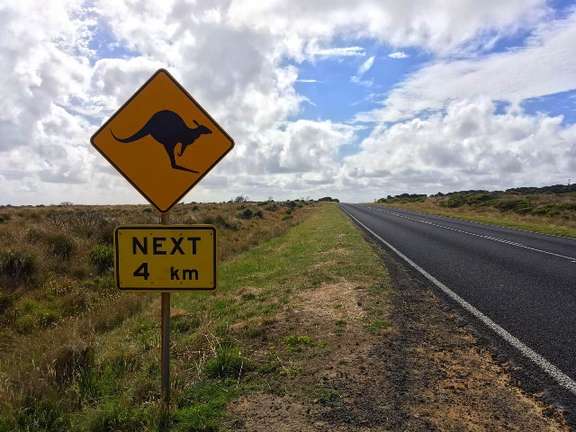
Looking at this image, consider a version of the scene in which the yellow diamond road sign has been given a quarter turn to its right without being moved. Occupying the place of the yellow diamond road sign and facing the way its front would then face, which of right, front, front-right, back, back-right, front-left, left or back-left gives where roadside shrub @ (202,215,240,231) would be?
right

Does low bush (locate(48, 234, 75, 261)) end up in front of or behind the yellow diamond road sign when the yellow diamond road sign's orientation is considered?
behind

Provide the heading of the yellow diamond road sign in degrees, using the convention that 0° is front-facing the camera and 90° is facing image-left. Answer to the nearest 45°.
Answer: approximately 0°

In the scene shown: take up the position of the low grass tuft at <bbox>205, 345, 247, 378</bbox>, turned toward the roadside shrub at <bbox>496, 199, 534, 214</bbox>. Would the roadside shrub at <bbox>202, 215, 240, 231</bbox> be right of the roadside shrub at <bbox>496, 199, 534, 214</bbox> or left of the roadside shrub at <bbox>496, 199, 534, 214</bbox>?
left

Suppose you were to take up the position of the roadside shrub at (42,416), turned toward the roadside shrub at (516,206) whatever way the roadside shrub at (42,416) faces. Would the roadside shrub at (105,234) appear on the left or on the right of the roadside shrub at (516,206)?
left

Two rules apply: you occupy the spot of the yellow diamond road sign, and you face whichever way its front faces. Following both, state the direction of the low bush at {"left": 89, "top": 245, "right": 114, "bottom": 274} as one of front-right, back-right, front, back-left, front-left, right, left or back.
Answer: back

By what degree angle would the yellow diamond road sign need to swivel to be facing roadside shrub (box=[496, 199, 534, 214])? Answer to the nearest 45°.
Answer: approximately 135° to its left

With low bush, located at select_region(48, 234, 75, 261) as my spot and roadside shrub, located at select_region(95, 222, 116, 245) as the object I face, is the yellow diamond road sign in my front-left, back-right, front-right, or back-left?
back-right

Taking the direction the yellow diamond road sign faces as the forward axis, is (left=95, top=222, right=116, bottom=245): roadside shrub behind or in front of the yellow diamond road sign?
behind

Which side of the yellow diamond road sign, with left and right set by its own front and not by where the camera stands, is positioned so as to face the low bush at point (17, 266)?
back
